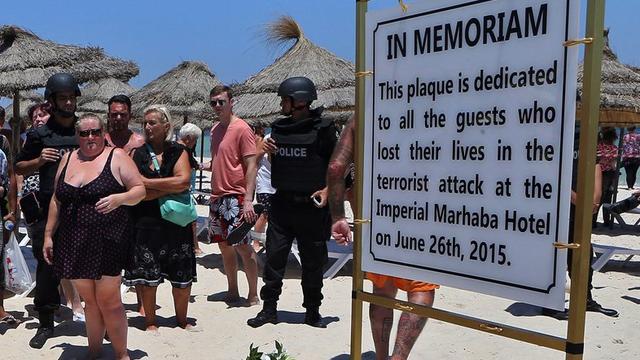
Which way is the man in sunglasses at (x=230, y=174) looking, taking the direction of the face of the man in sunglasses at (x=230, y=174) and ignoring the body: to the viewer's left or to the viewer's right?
to the viewer's left

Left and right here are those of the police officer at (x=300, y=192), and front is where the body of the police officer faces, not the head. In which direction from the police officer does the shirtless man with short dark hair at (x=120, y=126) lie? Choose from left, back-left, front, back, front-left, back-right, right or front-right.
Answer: front-right

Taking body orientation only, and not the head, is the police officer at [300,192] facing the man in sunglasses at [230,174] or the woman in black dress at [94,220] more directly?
the woman in black dress

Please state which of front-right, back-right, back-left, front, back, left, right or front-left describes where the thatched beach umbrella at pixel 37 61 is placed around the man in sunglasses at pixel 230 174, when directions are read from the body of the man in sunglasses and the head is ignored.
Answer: right

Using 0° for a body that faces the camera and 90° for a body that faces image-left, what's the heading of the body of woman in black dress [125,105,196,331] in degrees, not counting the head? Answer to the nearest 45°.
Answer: approximately 45°

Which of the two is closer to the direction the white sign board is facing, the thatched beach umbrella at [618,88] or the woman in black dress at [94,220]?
the woman in black dress
